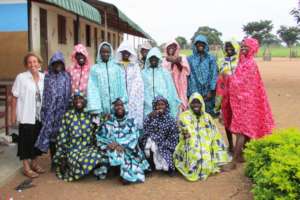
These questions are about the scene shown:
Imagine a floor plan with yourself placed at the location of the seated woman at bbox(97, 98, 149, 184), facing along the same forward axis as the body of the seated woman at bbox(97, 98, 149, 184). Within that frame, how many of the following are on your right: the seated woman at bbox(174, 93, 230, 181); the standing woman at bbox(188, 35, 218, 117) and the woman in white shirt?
1

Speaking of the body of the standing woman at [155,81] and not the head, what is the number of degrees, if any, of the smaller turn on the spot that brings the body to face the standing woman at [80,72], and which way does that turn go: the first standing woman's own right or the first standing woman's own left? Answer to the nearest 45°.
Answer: approximately 90° to the first standing woman's own right

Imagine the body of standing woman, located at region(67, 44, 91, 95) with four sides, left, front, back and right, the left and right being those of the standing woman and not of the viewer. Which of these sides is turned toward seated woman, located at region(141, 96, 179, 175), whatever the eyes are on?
left

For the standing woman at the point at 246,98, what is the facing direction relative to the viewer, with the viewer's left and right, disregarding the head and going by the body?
facing to the left of the viewer

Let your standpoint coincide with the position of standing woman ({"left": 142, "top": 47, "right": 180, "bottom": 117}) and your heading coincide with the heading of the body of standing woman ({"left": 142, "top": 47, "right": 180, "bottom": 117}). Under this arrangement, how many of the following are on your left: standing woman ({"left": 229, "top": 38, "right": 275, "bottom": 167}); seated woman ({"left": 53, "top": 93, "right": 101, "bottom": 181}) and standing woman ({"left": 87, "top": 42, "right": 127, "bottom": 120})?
1

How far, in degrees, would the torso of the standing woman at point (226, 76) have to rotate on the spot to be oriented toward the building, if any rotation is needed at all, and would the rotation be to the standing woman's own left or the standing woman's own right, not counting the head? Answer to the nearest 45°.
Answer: approximately 90° to the standing woman's own right

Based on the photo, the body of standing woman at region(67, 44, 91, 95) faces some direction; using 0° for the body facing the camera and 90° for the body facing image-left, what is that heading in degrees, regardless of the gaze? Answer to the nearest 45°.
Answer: approximately 0°

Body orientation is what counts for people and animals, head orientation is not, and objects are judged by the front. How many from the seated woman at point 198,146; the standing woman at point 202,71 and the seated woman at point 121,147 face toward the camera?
3
